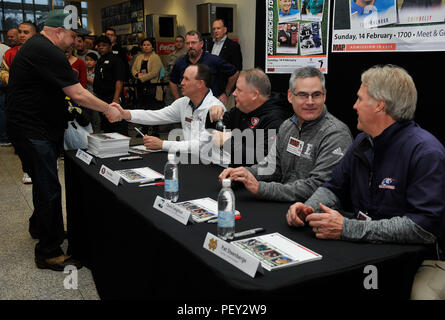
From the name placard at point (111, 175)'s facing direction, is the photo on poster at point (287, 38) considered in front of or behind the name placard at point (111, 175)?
behind

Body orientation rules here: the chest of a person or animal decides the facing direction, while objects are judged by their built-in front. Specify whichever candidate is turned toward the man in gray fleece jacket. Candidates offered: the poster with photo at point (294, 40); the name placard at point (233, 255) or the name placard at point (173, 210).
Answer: the poster with photo

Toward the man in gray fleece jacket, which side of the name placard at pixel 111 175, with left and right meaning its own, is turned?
left

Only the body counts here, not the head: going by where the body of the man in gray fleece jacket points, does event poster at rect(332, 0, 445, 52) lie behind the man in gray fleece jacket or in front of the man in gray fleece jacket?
behind

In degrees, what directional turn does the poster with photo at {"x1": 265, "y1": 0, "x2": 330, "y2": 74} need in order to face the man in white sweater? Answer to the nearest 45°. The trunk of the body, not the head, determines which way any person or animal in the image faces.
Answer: approximately 45° to its right

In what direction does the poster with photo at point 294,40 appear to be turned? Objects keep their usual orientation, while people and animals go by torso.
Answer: toward the camera

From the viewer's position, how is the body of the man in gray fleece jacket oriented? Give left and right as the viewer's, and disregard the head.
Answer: facing the viewer and to the left of the viewer

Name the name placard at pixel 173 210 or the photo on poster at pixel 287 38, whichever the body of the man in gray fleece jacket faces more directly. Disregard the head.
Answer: the name placard

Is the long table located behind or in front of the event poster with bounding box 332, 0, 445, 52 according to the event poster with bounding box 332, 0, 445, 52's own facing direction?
in front

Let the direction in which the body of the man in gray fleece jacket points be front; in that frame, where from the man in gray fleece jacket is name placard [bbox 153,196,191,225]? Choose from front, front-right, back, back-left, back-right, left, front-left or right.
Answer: front

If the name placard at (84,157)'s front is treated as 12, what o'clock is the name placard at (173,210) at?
the name placard at (173,210) is roughly at 10 o'clock from the name placard at (84,157).

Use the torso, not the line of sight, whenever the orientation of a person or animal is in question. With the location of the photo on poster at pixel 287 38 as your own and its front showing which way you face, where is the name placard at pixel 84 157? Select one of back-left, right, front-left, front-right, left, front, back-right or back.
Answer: front-right

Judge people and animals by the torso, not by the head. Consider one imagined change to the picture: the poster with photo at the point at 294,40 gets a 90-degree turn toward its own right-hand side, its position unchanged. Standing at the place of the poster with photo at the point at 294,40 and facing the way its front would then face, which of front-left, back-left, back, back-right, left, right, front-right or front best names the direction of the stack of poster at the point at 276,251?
left

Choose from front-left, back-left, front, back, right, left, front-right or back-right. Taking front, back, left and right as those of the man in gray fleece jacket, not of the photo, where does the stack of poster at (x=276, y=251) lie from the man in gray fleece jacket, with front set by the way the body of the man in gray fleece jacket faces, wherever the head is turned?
front-left

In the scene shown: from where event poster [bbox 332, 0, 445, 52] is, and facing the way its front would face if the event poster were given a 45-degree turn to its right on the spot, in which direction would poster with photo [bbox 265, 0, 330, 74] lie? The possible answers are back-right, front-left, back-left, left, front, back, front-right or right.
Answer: right

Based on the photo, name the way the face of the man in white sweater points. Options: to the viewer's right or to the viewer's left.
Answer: to the viewer's left
